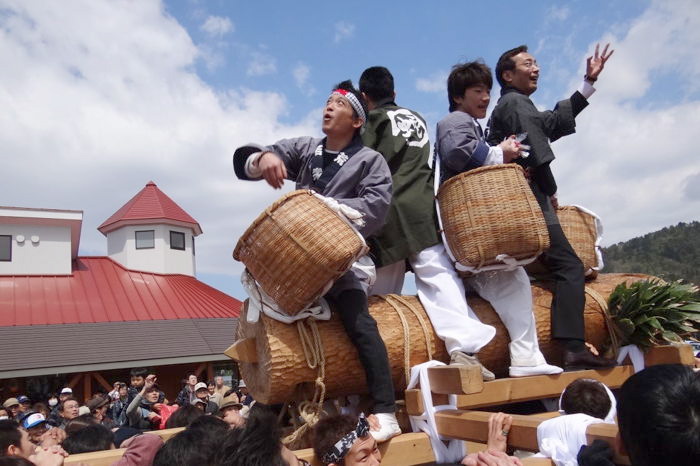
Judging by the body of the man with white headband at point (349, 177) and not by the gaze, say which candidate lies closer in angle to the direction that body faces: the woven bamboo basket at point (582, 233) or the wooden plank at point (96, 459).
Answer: the wooden plank

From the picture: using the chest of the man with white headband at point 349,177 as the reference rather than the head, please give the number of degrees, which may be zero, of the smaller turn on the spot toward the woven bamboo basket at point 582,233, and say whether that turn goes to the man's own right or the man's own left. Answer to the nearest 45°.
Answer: approximately 180°

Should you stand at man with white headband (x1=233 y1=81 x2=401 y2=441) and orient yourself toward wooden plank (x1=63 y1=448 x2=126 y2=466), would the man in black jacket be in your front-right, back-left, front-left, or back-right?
back-right

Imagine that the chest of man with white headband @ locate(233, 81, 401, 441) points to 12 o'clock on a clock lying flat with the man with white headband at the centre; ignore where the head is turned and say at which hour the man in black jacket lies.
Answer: The man in black jacket is roughly at 7 o'clock from the man with white headband.

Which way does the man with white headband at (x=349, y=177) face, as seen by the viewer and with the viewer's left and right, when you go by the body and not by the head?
facing the viewer and to the left of the viewer
